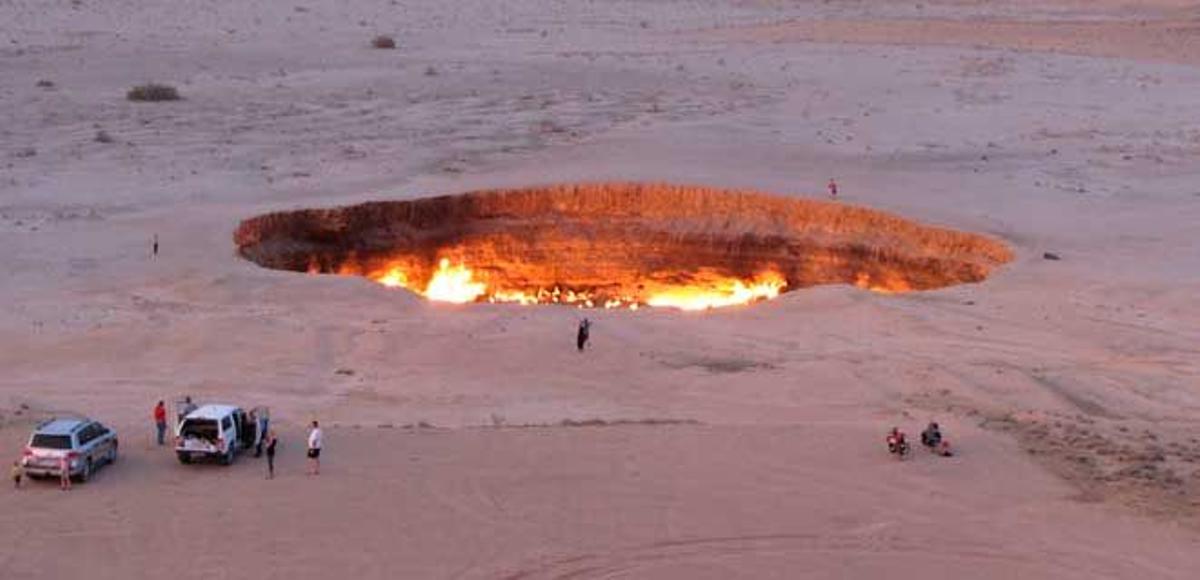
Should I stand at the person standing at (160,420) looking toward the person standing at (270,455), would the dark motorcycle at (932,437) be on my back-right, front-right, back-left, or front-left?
front-left

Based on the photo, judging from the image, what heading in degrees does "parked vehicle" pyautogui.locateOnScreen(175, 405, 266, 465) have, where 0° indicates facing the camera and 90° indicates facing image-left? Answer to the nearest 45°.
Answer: approximately 225°

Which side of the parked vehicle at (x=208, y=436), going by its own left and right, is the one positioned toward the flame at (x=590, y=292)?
front

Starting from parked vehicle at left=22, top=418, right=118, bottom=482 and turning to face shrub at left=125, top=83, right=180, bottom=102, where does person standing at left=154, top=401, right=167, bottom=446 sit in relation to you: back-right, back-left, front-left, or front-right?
front-right

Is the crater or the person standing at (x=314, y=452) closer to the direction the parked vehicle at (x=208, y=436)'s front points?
the crater

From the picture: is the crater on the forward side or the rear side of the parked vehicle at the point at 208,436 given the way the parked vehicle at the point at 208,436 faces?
on the forward side

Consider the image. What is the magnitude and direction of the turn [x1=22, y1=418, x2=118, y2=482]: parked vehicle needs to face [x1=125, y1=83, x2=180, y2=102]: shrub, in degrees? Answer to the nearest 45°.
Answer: approximately 45° to its left

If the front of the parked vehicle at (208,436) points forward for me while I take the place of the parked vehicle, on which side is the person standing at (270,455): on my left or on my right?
on my right
